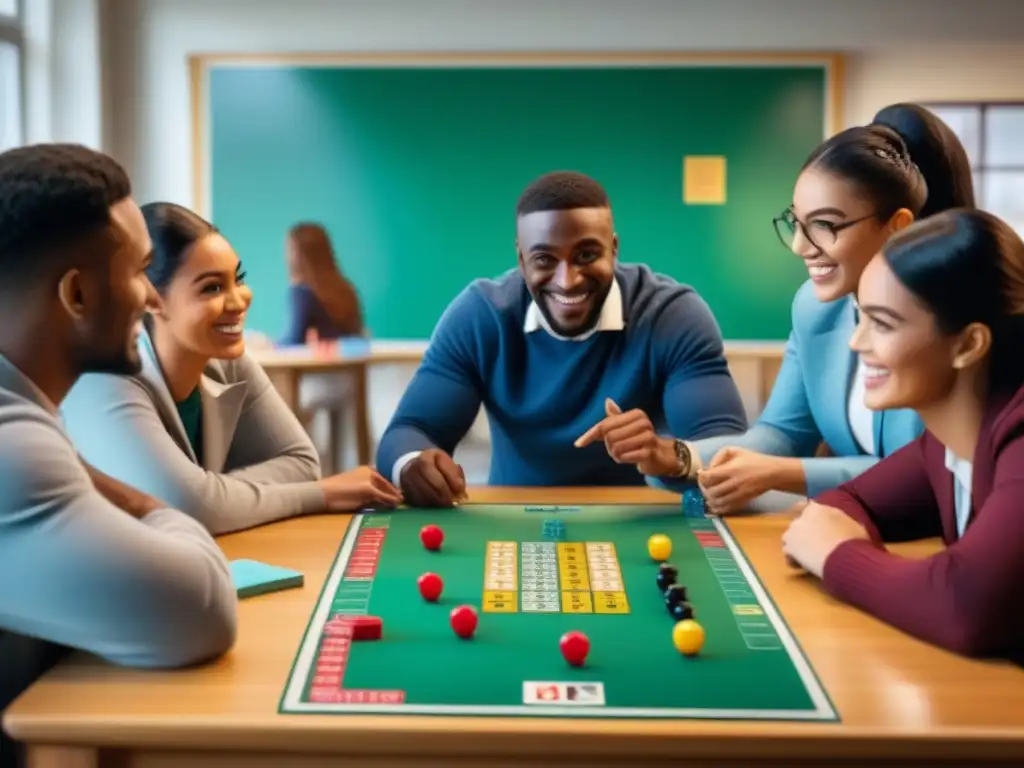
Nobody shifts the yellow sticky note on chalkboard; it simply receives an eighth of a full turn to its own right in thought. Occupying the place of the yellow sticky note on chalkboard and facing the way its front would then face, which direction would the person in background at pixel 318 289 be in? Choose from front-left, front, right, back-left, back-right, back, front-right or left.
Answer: front-right

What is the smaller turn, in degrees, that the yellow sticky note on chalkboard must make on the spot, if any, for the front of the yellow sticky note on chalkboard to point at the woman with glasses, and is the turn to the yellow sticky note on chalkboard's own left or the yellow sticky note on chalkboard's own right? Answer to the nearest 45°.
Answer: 0° — it already faces them

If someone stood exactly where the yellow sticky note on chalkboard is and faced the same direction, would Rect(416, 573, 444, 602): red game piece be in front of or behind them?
in front

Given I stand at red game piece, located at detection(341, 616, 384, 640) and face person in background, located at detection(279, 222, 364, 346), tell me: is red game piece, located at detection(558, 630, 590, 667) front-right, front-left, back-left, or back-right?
back-right

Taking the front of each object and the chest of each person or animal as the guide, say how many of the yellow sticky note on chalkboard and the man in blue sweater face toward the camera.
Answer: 2

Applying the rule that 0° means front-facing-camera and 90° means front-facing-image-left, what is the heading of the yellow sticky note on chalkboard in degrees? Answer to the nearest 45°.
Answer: approximately 0°

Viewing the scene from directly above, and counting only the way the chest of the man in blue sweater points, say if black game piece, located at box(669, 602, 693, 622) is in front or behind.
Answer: in front

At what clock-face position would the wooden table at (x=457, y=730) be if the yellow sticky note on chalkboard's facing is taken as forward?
The wooden table is roughly at 12 o'clock from the yellow sticky note on chalkboard.

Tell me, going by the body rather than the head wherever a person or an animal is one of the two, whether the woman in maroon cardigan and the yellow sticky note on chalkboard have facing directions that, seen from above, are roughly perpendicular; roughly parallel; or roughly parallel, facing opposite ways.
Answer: roughly perpendicular

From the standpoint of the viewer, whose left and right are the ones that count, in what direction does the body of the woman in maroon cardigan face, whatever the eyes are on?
facing to the left of the viewer

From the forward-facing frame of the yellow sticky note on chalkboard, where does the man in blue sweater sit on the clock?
The man in blue sweater is roughly at 12 o'clock from the yellow sticky note on chalkboard.

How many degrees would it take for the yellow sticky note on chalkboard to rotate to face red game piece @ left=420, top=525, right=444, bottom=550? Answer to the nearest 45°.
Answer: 0° — it already faces it
